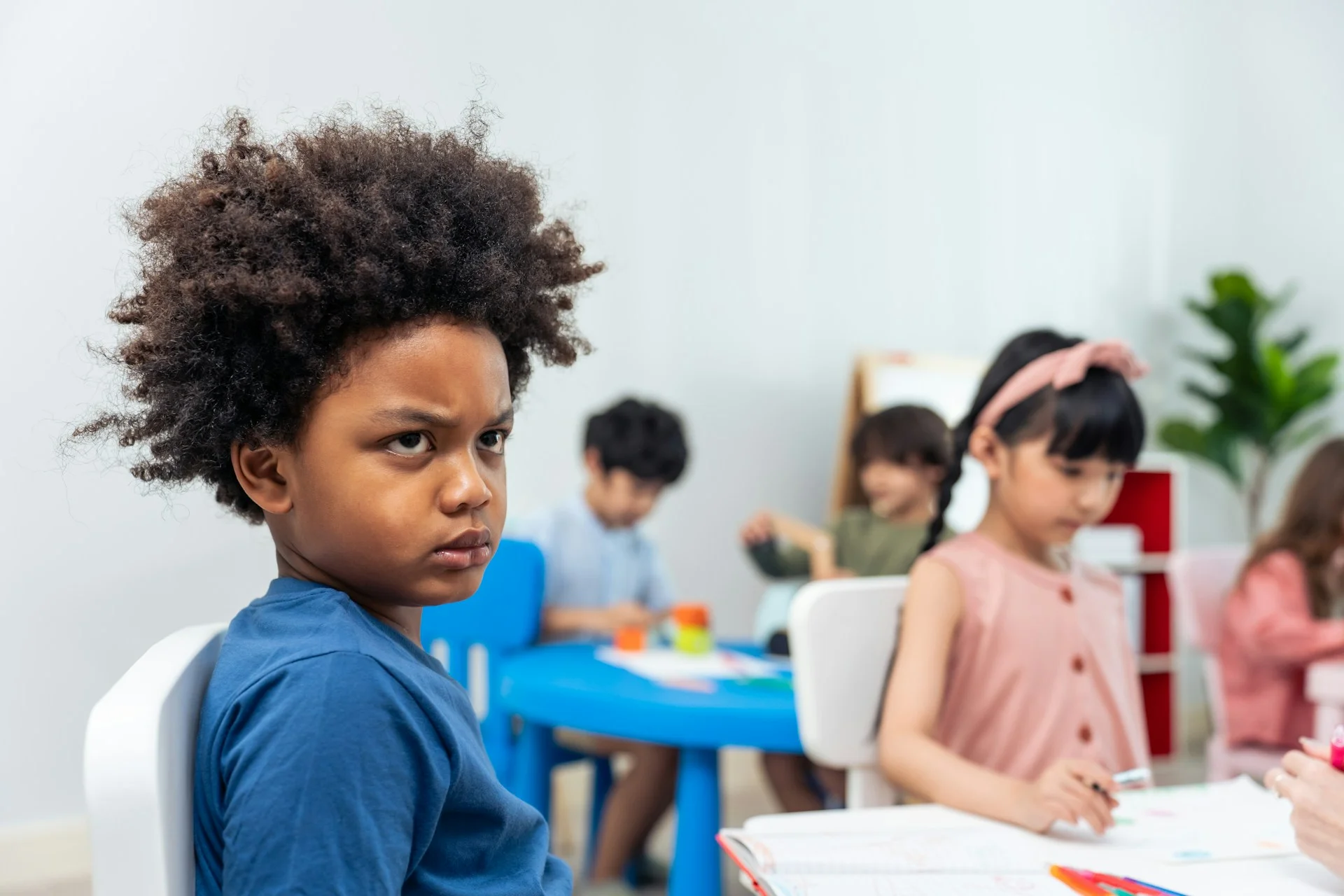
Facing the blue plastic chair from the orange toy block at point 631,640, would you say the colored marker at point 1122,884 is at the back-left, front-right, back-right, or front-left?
back-left

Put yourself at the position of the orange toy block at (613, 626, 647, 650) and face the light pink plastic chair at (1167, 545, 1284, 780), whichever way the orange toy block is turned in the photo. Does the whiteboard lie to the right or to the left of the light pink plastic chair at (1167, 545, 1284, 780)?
left

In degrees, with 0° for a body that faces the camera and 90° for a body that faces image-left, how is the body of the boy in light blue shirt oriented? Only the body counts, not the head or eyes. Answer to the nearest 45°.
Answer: approximately 315°

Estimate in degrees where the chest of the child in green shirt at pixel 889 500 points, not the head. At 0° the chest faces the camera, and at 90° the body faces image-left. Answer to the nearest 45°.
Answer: approximately 45°

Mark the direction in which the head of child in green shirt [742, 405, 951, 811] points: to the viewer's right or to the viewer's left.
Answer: to the viewer's left

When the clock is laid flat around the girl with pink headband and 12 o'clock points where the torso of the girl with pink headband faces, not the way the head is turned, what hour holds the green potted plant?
The green potted plant is roughly at 8 o'clock from the girl with pink headband.

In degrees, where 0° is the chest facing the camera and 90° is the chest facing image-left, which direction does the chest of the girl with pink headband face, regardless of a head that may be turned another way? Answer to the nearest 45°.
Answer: approximately 315°
